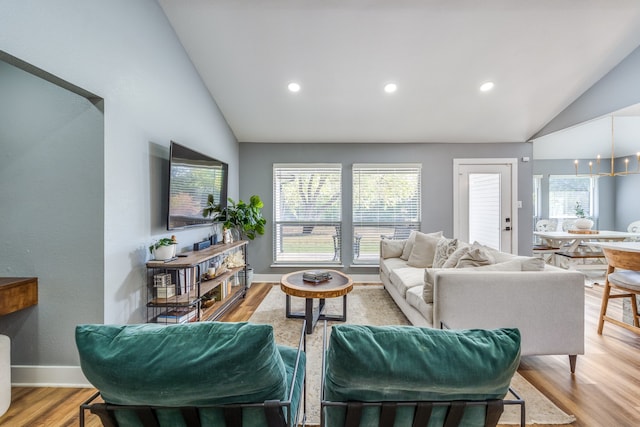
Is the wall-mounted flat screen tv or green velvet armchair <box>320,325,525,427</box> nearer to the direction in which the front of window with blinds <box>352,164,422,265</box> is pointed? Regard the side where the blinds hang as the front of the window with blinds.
the green velvet armchair

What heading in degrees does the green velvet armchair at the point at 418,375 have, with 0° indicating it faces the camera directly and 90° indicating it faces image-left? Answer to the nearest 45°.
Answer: approximately 180°

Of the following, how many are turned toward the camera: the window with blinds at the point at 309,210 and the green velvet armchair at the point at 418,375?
1

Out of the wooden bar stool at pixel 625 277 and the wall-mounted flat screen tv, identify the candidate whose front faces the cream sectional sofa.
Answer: the wall-mounted flat screen tv

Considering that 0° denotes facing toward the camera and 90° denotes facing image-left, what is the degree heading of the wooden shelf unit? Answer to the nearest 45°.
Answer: approximately 315°

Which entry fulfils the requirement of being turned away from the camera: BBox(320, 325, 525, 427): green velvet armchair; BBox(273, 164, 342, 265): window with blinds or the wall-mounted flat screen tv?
the green velvet armchair

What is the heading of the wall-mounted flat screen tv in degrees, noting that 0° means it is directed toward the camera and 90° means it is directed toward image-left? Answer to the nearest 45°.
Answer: approximately 315°
